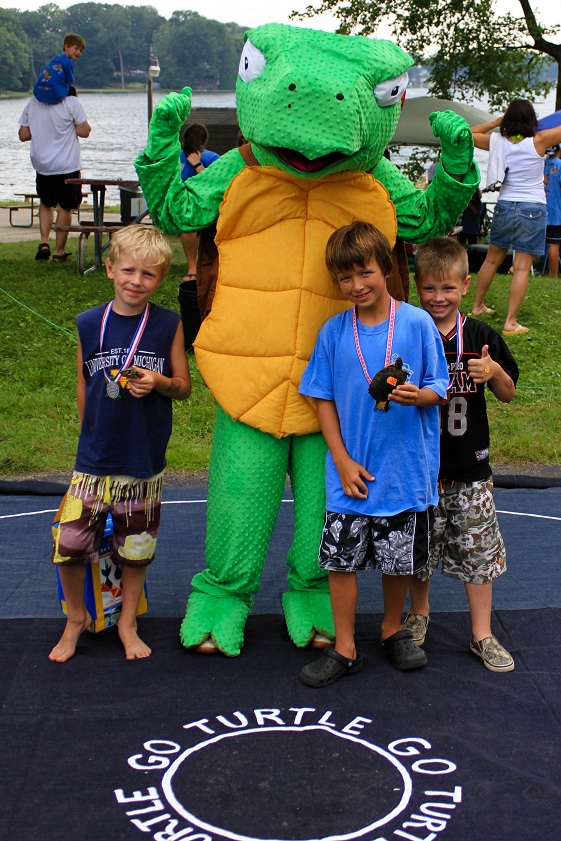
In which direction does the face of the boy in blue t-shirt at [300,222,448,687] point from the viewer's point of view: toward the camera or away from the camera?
toward the camera

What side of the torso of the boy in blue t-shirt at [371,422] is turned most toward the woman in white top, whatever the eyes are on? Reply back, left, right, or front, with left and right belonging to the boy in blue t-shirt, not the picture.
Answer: back

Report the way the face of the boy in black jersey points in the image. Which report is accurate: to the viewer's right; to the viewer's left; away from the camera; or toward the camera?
toward the camera

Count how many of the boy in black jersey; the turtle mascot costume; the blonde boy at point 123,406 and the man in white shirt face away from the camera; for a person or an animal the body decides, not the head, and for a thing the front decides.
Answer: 1

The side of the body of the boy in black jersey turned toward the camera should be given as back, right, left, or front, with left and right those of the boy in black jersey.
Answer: front

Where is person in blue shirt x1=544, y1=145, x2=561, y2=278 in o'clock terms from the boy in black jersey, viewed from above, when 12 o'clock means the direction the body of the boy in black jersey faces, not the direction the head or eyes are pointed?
The person in blue shirt is roughly at 6 o'clock from the boy in black jersey.

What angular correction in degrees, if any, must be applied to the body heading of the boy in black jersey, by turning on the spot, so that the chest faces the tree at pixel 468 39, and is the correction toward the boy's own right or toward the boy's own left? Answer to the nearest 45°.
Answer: approximately 180°

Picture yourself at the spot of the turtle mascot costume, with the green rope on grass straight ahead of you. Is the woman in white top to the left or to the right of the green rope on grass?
right

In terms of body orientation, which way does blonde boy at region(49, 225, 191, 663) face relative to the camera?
toward the camera

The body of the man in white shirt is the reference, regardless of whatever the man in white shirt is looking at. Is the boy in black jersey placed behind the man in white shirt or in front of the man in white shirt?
behind

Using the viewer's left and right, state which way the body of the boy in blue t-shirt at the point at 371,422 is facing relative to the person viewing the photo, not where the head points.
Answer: facing the viewer

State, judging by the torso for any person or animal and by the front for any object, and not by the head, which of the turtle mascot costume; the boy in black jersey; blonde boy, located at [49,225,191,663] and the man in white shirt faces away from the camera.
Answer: the man in white shirt

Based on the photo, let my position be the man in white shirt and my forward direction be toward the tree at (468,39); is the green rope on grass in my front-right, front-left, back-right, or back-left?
back-right

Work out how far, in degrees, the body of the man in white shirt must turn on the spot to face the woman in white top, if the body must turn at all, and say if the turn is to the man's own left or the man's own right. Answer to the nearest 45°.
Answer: approximately 135° to the man's own right

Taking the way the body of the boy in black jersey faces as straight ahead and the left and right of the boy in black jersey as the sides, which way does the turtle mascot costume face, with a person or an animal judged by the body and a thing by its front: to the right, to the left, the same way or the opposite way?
the same way

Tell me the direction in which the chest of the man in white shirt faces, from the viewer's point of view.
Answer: away from the camera

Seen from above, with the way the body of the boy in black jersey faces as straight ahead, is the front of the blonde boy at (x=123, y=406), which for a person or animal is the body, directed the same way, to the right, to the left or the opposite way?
the same way
